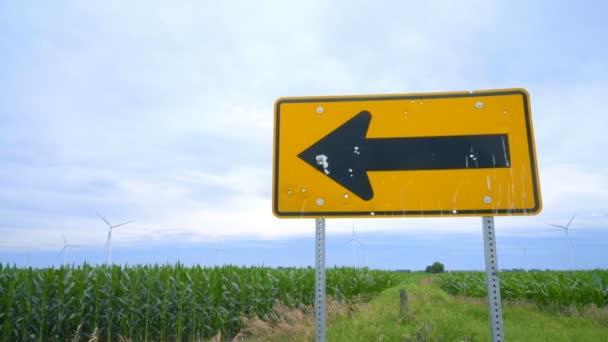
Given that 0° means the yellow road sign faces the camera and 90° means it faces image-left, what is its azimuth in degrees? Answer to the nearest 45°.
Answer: approximately 0°
